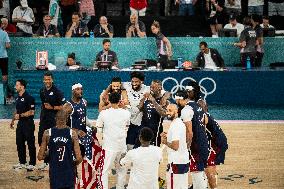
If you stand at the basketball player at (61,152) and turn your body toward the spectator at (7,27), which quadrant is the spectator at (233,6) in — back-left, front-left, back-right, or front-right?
front-right

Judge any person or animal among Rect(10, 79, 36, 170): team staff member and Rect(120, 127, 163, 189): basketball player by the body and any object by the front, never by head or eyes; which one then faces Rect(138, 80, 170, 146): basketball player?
Rect(120, 127, 163, 189): basketball player

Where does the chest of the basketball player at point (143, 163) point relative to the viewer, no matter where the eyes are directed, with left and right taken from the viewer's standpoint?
facing away from the viewer

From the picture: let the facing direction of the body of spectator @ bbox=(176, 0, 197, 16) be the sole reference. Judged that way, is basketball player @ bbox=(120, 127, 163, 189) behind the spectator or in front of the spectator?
in front

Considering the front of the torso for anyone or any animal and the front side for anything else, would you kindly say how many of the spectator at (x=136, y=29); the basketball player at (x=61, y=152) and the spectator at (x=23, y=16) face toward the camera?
2

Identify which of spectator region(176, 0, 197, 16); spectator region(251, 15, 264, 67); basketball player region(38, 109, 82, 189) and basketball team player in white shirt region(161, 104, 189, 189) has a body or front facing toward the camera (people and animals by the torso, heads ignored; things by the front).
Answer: spectator region(176, 0, 197, 16)

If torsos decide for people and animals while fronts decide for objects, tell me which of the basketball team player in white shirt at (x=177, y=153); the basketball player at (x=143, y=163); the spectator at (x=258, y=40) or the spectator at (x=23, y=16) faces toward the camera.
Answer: the spectator at (x=23, y=16)

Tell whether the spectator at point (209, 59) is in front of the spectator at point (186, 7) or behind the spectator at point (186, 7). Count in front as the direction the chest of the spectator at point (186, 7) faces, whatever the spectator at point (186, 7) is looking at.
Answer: in front

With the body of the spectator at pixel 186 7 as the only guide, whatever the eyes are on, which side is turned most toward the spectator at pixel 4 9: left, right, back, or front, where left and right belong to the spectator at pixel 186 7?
right

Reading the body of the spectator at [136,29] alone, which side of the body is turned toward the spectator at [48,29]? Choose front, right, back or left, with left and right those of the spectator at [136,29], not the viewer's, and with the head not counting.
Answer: right

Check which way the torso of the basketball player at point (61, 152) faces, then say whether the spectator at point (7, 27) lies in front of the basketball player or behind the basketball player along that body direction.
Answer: in front

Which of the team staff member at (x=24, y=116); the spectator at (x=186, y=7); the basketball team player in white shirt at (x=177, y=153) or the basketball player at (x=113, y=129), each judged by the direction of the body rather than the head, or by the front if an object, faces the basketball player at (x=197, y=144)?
the spectator

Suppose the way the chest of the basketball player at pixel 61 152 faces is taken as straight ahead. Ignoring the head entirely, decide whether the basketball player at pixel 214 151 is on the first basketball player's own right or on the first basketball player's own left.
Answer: on the first basketball player's own right

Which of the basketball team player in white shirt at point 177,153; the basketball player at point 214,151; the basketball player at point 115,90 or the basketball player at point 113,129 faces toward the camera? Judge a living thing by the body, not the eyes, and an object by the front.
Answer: the basketball player at point 115,90

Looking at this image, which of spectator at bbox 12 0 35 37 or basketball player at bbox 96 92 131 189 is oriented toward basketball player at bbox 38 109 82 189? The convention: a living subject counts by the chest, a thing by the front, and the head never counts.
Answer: the spectator
